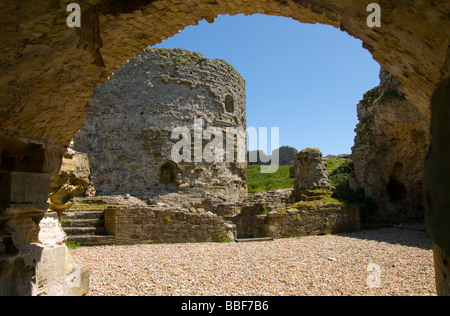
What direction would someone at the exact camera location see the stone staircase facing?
facing the viewer

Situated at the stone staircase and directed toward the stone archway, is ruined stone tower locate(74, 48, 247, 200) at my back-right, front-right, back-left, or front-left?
back-left

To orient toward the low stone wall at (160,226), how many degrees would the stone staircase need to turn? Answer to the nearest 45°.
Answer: approximately 90° to its left

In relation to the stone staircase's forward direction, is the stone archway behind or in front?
in front

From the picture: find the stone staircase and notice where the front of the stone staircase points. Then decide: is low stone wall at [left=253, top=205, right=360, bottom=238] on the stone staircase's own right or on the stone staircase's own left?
on the stone staircase's own left

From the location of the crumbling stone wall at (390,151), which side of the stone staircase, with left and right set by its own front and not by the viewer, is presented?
left
